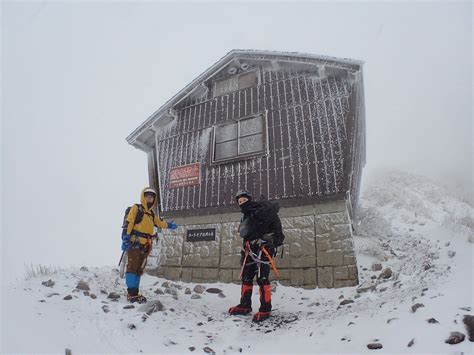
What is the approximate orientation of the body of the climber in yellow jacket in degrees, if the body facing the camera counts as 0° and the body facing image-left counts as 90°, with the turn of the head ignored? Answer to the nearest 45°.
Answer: approximately 315°

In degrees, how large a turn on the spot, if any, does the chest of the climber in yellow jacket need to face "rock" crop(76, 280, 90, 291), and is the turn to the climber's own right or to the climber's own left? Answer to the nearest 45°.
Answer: approximately 135° to the climber's own right

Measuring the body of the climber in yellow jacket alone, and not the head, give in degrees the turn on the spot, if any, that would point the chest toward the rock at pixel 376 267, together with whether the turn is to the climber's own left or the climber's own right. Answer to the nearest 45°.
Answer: approximately 45° to the climber's own left

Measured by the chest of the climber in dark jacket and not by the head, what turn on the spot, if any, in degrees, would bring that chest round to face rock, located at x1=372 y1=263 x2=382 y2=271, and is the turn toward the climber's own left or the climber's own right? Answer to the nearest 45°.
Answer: approximately 180°

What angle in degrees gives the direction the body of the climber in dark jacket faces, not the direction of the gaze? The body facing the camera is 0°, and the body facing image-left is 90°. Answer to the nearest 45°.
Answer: approximately 45°

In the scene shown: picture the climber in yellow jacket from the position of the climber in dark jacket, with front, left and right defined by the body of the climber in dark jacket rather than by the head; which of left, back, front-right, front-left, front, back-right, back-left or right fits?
front-right

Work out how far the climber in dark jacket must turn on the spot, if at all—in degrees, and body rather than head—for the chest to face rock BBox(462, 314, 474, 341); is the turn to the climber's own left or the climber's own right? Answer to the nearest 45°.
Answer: approximately 90° to the climber's own left

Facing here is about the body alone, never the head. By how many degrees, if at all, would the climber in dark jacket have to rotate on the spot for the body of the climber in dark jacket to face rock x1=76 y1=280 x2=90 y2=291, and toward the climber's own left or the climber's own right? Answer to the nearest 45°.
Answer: approximately 45° to the climber's own right

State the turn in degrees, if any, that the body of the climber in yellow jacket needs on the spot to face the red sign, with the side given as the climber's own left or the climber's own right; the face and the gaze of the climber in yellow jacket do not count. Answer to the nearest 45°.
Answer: approximately 135° to the climber's own left
